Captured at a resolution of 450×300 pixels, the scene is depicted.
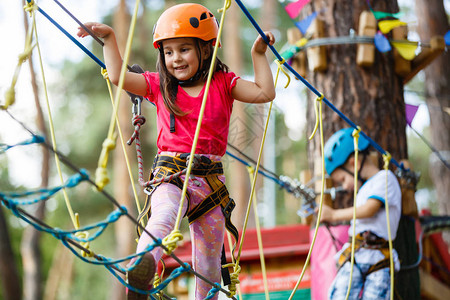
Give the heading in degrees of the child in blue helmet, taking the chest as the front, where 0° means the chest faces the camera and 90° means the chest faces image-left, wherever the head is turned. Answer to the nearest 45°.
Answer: approximately 90°

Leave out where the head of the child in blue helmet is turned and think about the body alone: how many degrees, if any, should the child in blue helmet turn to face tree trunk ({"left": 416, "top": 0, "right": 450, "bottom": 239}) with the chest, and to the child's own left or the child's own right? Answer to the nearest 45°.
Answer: approximately 90° to the child's own right

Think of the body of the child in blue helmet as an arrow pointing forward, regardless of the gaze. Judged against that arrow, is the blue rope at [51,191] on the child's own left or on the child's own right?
on the child's own left

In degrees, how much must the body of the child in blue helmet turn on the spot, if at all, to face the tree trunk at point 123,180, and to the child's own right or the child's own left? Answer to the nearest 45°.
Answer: approximately 45° to the child's own right

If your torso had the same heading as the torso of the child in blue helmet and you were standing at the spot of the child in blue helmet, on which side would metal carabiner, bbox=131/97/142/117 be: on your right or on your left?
on your left

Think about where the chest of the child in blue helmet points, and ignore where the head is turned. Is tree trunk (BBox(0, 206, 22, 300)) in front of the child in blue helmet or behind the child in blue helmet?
in front
